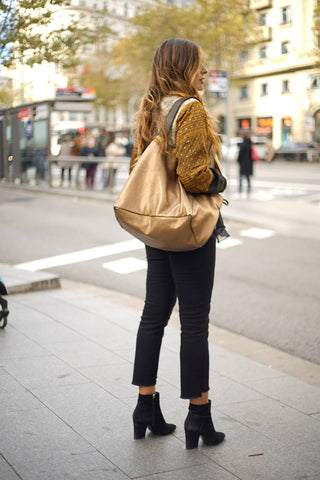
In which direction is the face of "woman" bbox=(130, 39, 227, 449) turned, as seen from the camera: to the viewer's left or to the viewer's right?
to the viewer's right

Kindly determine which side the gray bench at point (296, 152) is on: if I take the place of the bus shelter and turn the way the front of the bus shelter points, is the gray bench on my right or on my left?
on my left

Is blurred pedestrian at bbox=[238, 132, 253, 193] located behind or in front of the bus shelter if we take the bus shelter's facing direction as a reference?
in front
